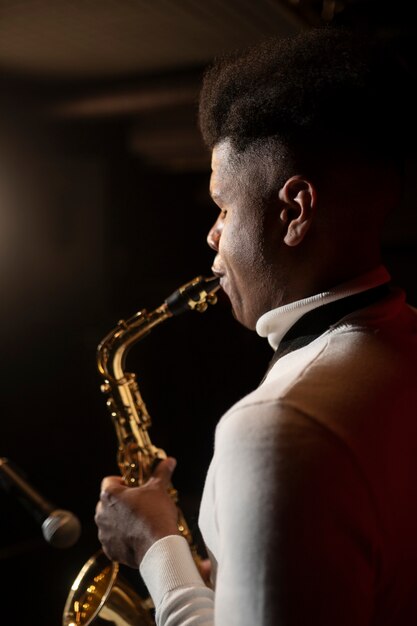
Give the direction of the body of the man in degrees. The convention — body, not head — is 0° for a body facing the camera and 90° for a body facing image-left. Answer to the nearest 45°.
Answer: approximately 135°

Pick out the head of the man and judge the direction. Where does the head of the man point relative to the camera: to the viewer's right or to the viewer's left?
to the viewer's left
